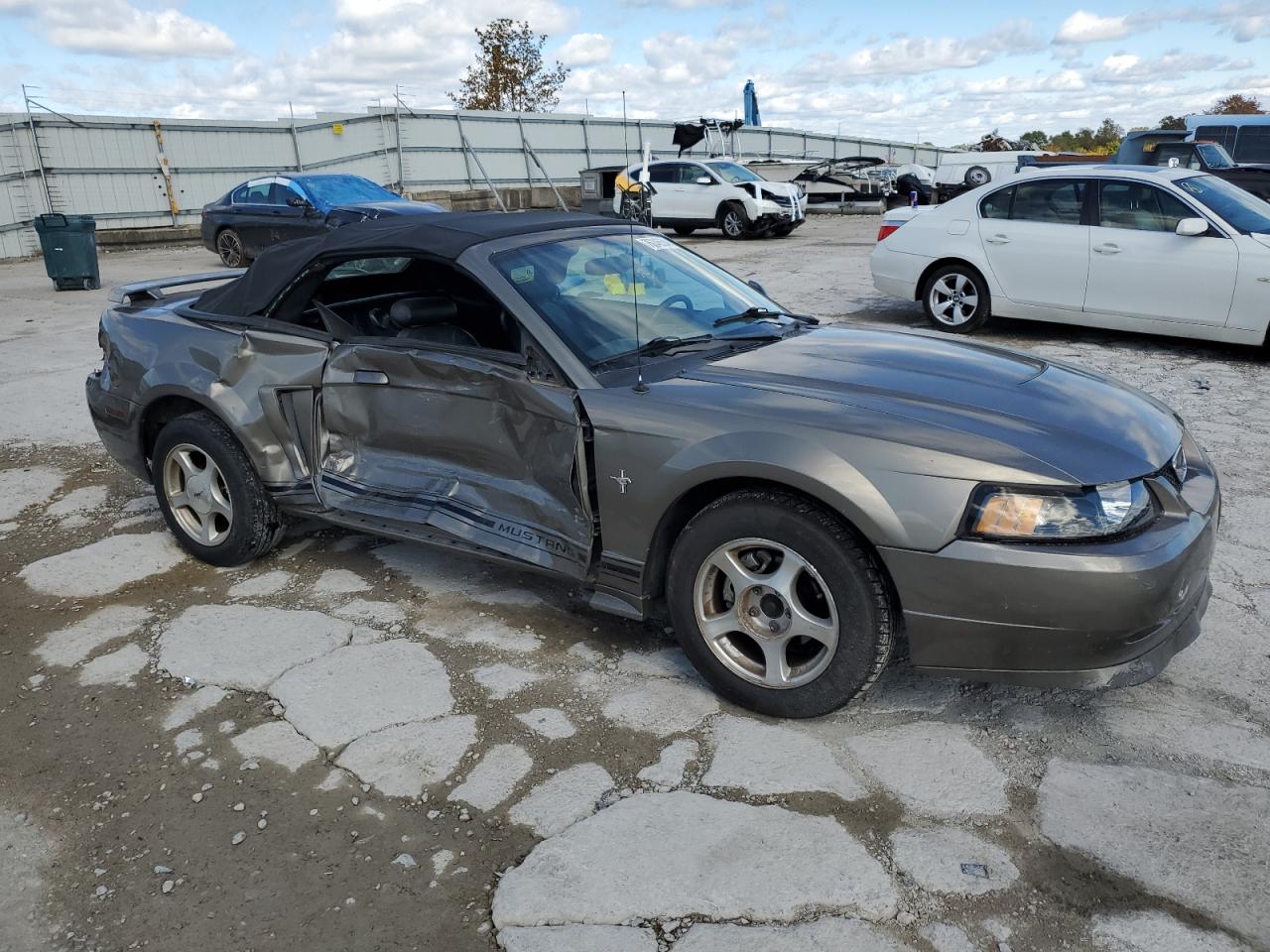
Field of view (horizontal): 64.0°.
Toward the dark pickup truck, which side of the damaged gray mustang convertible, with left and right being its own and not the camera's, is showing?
left

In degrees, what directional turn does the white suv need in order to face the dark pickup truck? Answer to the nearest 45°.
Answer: approximately 45° to its left

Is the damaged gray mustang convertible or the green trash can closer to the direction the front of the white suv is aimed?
the damaged gray mustang convertible

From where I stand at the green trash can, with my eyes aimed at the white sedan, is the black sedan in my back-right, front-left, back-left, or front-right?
front-left

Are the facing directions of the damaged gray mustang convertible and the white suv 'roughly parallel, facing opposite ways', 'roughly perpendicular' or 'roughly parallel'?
roughly parallel

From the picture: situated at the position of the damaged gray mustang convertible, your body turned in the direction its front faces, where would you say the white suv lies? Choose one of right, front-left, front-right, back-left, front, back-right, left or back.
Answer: back-left

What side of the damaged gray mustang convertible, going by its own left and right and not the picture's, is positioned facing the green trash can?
back

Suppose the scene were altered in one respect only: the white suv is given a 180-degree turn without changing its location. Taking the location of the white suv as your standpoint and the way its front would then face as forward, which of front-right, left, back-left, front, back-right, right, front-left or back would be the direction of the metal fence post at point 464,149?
front

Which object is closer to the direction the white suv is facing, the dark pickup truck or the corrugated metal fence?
the dark pickup truck

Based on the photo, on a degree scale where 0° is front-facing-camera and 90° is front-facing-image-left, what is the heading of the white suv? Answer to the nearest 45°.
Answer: approximately 315°

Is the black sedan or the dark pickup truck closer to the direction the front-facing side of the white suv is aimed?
the dark pickup truck

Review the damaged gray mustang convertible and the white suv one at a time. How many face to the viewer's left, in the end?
0

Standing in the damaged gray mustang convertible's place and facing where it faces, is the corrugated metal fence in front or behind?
behind

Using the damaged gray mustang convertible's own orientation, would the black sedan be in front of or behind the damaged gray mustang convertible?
behind
